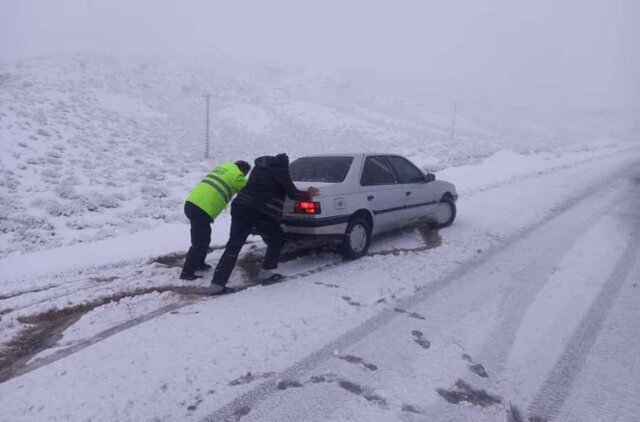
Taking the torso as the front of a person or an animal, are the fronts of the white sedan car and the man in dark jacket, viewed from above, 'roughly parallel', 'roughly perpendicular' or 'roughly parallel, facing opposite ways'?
roughly parallel

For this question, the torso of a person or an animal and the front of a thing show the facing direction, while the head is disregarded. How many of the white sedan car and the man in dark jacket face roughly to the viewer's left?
0

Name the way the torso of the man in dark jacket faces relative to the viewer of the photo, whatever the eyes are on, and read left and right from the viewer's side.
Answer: facing away from the viewer and to the right of the viewer

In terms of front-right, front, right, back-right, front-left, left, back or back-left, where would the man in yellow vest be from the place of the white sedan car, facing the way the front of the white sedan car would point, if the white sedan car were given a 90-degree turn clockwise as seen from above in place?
right

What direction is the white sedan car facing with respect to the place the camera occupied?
facing away from the viewer and to the right of the viewer

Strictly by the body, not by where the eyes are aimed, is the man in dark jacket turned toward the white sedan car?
yes
